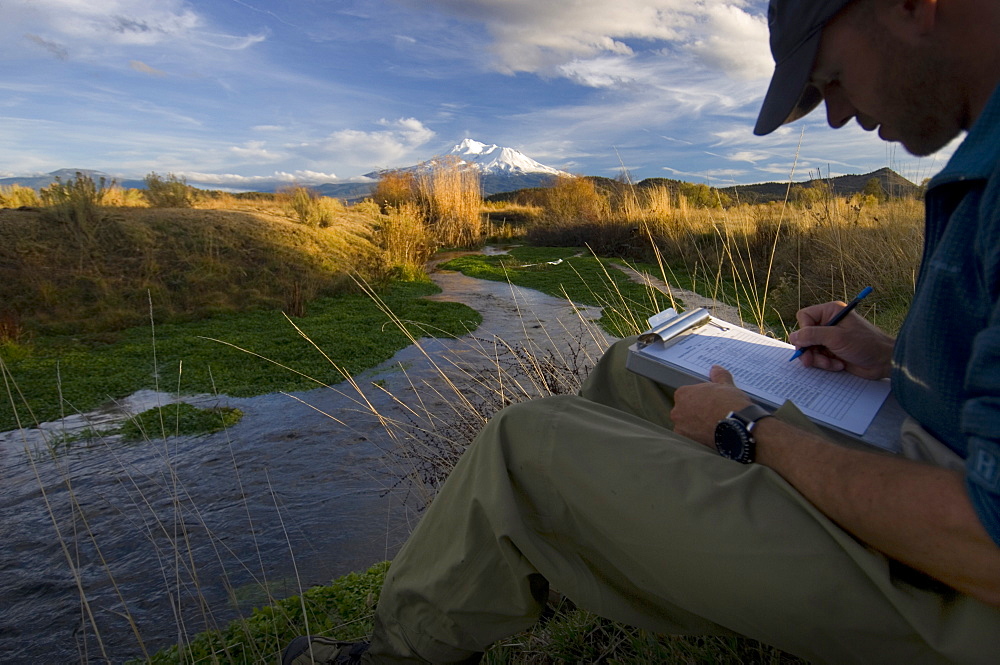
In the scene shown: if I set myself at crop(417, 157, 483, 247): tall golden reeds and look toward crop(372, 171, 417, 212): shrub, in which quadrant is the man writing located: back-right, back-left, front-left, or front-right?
back-left

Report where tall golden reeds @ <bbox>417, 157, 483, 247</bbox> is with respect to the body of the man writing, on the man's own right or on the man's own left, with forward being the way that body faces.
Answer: on the man's own right

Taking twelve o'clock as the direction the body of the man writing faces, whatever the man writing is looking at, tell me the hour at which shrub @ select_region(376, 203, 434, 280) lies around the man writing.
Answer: The shrub is roughly at 2 o'clock from the man writing.

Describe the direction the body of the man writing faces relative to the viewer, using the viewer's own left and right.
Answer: facing to the left of the viewer

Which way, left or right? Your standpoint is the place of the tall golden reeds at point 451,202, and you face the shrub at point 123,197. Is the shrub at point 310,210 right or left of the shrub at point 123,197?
left

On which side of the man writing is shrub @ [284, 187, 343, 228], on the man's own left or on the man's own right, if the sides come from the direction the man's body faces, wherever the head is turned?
on the man's own right

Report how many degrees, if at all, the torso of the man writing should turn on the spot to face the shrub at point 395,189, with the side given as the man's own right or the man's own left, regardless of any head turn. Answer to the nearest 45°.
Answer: approximately 45° to the man's own right
